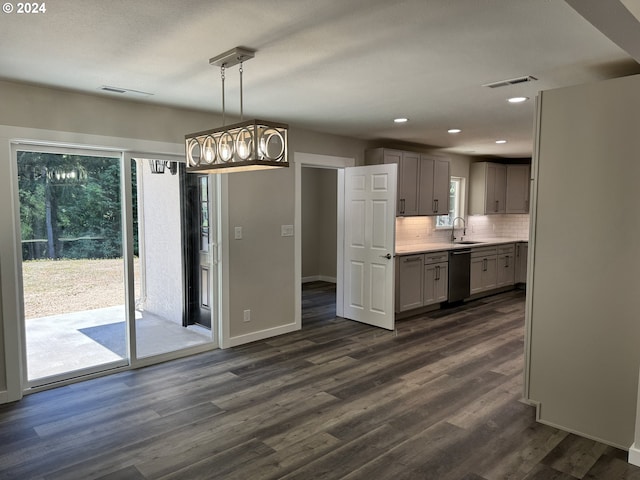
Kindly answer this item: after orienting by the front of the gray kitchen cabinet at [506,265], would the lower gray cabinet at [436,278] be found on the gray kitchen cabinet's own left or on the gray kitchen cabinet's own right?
on the gray kitchen cabinet's own right

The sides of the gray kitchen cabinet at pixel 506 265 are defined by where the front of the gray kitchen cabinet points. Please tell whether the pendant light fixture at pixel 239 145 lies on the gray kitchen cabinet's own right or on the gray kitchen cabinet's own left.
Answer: on the gray kitchen cabinet's own right

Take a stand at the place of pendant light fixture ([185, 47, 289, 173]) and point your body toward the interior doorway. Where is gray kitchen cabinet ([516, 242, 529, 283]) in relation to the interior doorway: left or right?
right

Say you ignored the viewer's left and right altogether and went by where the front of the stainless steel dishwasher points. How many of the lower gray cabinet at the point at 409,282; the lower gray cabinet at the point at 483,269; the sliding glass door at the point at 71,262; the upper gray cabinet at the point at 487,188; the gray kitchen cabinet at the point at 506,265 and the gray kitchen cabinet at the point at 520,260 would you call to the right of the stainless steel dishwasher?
2

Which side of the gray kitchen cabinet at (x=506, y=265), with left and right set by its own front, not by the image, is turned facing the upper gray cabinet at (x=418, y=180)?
right

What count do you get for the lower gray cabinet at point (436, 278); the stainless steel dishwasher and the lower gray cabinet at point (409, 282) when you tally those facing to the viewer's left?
0

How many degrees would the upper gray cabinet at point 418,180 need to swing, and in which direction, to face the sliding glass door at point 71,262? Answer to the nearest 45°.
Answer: approximately 90° to its right

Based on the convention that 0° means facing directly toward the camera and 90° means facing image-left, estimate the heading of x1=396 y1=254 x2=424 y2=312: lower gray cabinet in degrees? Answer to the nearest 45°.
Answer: approximately 315°

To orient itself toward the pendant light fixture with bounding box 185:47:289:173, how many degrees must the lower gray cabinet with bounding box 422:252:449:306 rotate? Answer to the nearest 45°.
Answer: approximately 45° to its right

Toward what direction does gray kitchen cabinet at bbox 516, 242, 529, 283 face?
toward the camera

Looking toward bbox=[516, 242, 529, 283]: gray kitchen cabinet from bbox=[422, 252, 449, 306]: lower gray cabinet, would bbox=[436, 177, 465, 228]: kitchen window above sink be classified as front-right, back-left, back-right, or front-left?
front-left

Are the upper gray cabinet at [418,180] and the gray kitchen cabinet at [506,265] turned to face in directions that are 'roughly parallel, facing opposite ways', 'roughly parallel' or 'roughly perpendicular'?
roughly parallel

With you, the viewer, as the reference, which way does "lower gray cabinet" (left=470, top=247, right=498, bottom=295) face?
facing the viewer and to the right of the viewer
